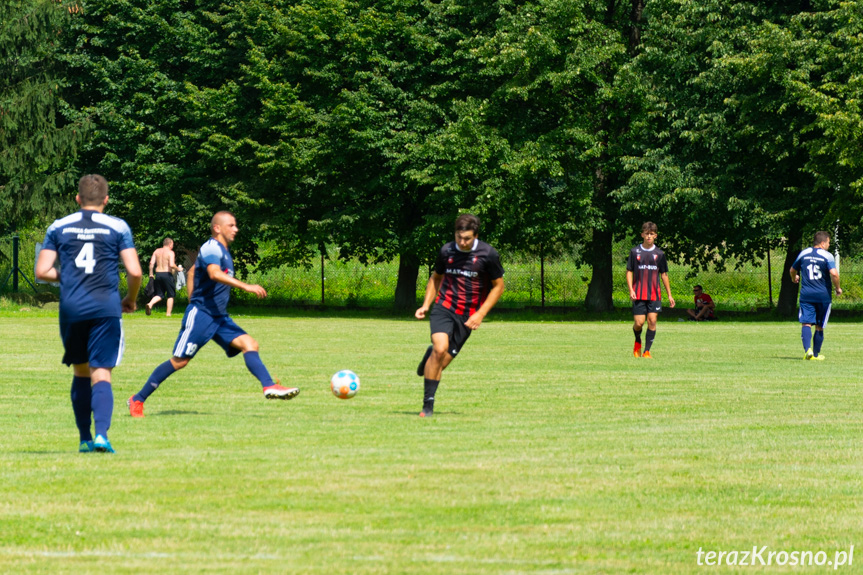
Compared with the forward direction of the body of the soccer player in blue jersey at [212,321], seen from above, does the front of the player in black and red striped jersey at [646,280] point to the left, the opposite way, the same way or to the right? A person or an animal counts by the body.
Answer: to the right

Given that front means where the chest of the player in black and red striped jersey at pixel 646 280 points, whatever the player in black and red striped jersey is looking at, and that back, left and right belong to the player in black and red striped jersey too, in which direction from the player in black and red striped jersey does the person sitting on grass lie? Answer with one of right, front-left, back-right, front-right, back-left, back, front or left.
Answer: back

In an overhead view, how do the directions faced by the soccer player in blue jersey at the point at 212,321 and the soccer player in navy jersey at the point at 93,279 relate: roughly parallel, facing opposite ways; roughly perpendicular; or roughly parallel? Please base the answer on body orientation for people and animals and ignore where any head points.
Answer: roughly perpendicular

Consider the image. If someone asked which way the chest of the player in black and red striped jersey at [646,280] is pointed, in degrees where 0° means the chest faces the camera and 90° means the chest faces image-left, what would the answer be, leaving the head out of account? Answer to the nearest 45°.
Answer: approximately 0°

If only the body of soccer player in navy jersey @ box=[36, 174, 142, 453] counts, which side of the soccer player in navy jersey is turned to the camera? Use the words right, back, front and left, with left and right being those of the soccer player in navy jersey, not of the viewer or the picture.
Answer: back

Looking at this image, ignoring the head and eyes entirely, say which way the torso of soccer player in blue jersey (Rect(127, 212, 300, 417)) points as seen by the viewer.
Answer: to the viewer's right

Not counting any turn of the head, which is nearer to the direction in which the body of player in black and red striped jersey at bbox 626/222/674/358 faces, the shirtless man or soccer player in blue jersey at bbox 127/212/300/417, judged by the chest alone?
the soccer player in blue jersey

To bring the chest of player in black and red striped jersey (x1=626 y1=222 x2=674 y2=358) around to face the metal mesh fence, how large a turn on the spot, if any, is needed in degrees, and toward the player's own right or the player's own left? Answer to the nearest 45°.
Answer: approximately 180°

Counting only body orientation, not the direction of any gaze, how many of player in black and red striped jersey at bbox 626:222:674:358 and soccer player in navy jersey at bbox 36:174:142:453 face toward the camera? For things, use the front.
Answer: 1

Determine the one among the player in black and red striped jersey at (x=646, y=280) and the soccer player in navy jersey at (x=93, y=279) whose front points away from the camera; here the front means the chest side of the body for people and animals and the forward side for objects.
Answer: the soccer player in navy jersey
